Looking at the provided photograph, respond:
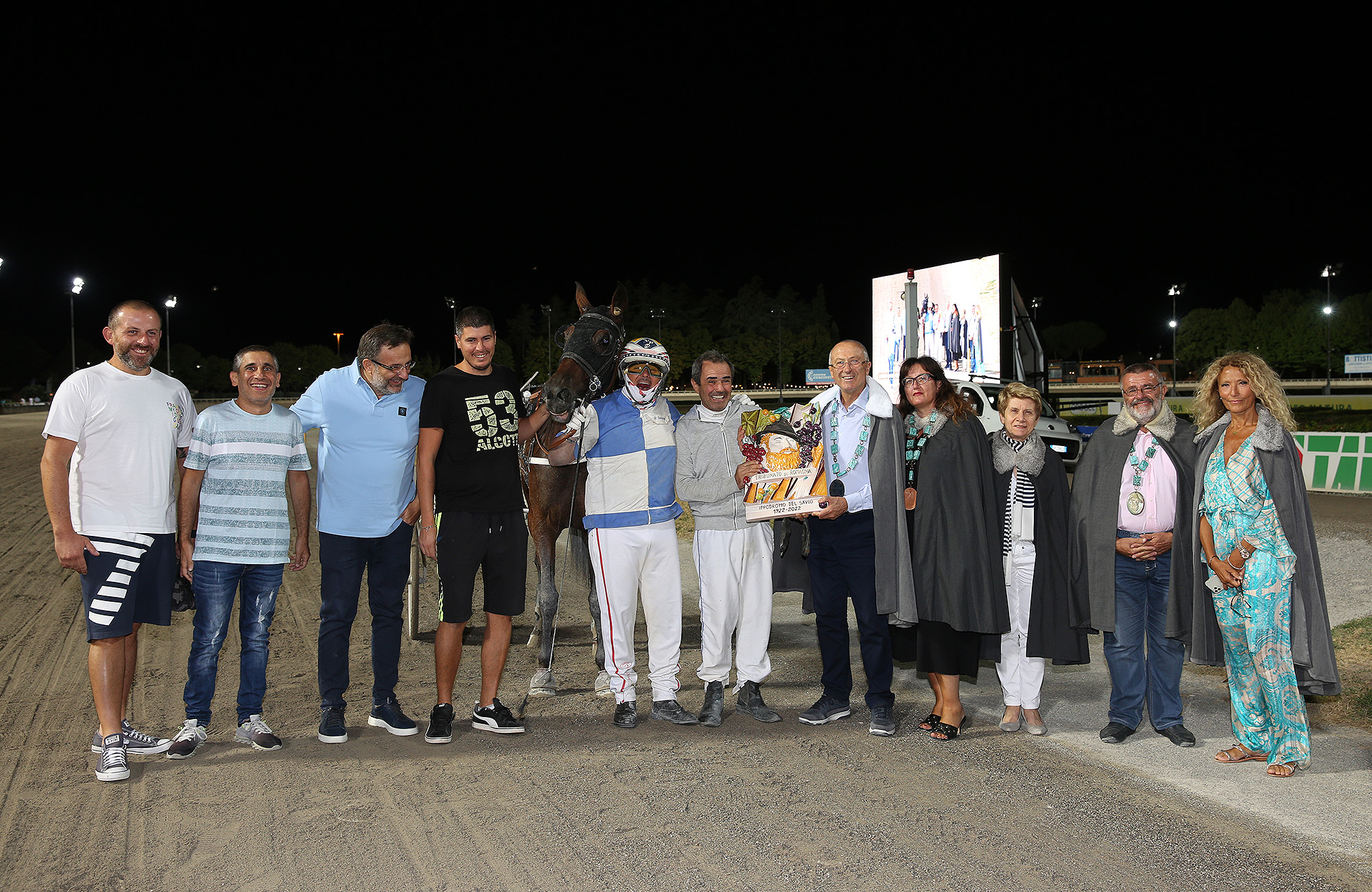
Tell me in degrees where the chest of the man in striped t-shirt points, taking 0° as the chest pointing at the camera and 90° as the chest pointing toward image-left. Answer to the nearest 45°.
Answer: approximately 0°

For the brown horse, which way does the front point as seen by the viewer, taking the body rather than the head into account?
toward the camera

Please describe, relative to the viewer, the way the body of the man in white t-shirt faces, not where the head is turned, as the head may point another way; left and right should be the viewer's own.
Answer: facing the viewer and to the right of the viewer

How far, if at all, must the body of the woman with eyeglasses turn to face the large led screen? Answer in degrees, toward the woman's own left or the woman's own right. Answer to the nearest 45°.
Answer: approximately 135° to the woman's own right

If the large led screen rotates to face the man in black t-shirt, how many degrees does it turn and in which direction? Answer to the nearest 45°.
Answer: approximately 45° to its left

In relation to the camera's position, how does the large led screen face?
facing the viewer and to the left of the viewer
